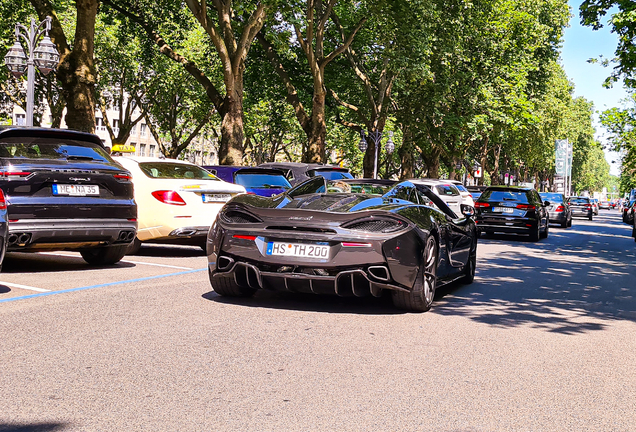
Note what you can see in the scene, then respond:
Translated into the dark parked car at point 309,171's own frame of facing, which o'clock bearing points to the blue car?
The blue car is roughly at 8 o'clock from the dark parked car.

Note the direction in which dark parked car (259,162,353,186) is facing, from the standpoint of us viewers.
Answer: facing away from the viewer and to the left of the viewer

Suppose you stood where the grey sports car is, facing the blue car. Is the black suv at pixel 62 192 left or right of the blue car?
left

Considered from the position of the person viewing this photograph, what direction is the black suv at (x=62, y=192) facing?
facing away from the viewer

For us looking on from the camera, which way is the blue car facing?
facing away from the viewer and to the left of the viewer

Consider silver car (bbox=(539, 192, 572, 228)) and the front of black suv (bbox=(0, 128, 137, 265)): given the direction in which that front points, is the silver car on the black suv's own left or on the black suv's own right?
on the black suv's own right

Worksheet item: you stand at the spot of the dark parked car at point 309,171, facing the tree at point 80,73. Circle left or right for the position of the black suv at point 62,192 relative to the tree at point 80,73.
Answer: left

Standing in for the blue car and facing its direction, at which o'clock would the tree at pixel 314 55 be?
The tree is roughly at 2 o'clock from the blue car.

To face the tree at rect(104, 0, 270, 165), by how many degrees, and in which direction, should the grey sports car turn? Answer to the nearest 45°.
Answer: approximately 45° to its left

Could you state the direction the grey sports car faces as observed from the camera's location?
facing away from the viewer and to the right of the viewer
